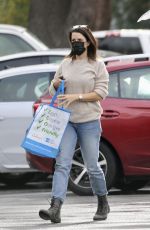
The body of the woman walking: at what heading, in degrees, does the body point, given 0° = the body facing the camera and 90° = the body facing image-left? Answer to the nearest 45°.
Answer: approximately 45°

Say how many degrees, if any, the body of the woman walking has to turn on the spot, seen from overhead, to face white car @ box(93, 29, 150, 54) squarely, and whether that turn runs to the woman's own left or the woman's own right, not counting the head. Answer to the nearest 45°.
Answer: approximately 135° to the woman's own right
